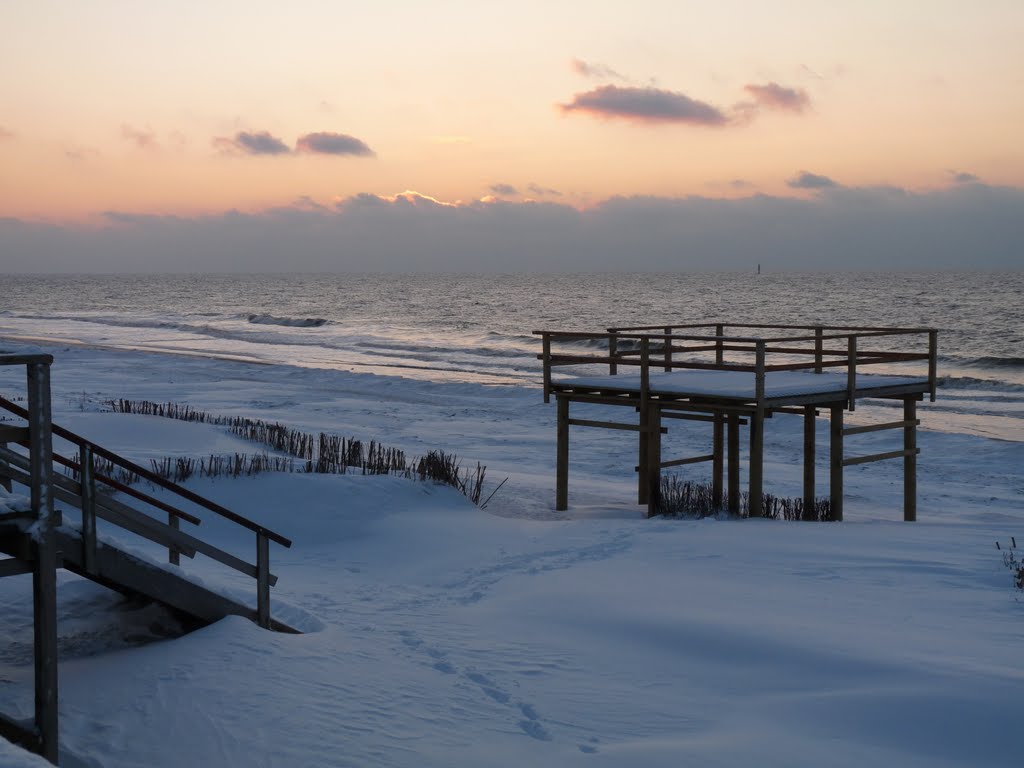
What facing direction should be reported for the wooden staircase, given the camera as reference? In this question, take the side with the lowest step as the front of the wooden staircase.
facing away from the viewer and to the right of the viewer

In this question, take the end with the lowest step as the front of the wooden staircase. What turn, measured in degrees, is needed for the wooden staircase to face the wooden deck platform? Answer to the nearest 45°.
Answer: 0° — it already faces it
